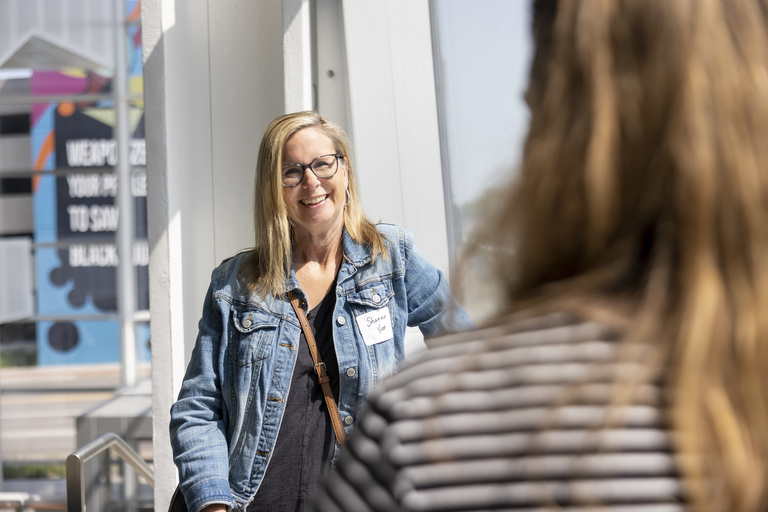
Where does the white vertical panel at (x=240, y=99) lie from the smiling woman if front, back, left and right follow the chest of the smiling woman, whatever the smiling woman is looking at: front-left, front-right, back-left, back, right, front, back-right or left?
back

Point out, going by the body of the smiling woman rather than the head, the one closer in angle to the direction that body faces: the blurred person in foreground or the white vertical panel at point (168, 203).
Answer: the blurred person in foreground

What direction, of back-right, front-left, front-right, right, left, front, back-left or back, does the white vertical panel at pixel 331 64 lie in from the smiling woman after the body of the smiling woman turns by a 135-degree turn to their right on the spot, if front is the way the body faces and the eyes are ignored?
front-right

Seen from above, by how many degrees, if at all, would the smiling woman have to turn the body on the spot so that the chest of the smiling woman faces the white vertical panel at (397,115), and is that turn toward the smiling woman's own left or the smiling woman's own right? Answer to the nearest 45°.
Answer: approximately 135° to the smiling woman's own left

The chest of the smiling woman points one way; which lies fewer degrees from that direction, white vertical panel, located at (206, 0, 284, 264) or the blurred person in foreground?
the blurred person in foreground

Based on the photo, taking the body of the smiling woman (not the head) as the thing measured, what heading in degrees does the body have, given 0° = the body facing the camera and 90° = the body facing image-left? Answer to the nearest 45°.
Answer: approximately 0°

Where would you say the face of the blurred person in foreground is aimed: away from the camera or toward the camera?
away from the camera

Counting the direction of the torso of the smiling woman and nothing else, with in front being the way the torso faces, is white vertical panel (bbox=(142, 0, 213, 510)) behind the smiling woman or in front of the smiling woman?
behind
